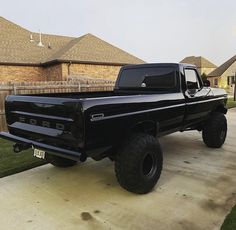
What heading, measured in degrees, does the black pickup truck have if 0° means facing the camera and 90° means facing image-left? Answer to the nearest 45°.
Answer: approximately 225°

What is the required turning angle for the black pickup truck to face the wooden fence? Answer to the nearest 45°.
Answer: approximately 90° to its left

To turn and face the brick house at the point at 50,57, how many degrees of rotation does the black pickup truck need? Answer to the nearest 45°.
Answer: approximately 45° to its left
